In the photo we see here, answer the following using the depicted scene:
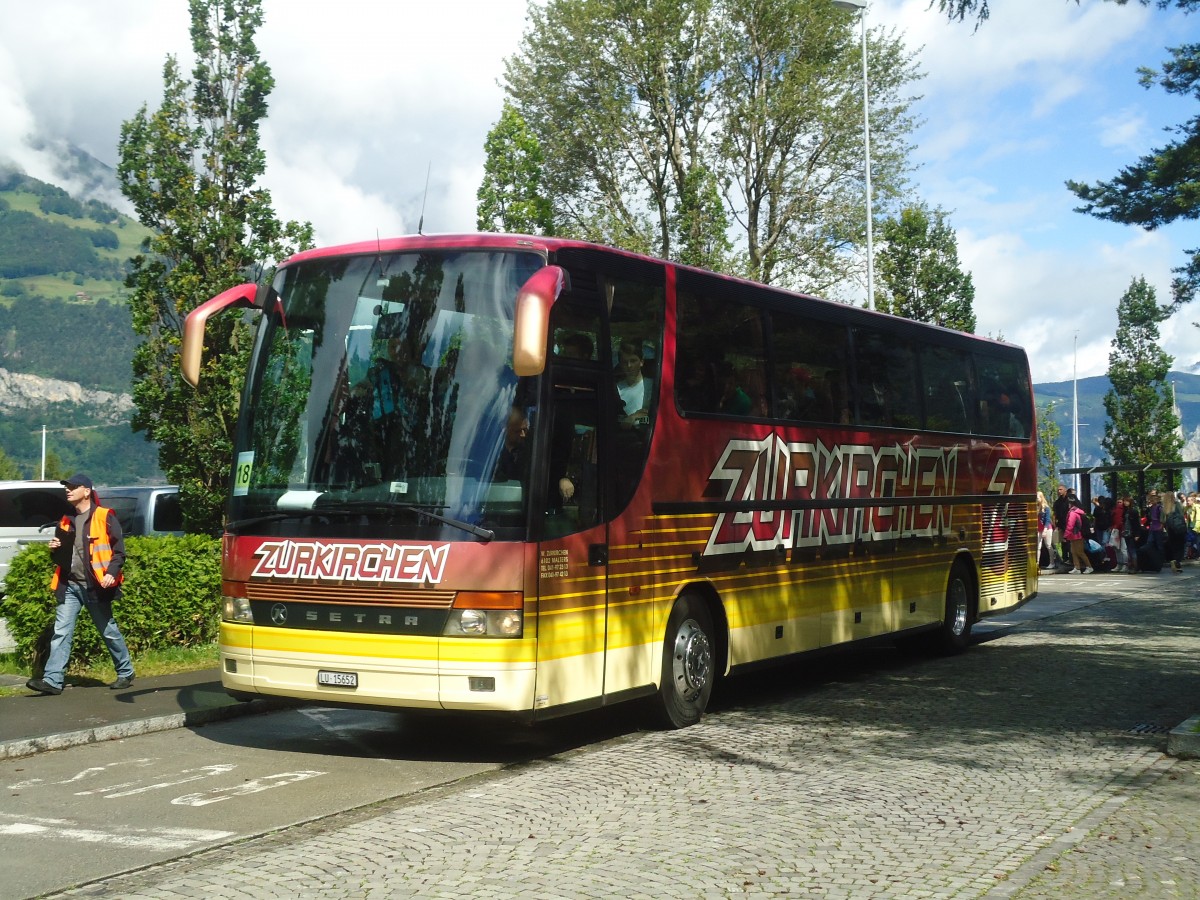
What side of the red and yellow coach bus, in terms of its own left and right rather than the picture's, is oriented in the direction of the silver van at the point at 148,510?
right

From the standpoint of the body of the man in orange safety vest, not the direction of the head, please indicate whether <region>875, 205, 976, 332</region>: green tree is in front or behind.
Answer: behind

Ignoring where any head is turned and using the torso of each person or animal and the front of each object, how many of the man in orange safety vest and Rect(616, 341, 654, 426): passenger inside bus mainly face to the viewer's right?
0

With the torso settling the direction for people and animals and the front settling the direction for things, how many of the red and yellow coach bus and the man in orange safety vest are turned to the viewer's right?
0

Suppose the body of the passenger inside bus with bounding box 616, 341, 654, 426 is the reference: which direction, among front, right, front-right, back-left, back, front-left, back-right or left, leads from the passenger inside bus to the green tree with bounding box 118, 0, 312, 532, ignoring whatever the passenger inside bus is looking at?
right

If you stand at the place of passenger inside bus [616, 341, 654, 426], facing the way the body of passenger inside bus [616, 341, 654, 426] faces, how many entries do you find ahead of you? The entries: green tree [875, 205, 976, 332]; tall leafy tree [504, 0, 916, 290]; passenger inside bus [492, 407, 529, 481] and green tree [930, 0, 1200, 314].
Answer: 1

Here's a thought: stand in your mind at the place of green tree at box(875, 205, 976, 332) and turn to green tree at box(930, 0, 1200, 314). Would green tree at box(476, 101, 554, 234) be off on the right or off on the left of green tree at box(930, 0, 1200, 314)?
right

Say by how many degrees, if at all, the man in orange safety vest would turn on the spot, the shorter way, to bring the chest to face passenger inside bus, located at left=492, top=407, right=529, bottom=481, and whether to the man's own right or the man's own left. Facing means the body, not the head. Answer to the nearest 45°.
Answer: approximately 90° to the man's own left

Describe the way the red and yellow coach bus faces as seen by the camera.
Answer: facing the viewer and to the left of the viewer

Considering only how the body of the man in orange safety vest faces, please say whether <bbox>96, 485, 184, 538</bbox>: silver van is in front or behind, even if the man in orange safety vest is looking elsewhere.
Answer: behind

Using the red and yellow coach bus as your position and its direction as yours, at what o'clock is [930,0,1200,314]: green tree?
The green tree is roughly at 6 o'clock from the red and yellow coach bus.

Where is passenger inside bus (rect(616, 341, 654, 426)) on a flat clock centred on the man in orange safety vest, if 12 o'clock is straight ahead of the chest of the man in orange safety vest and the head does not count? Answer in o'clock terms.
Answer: The passenger inside bus is roughly at 9 o'clock from the man in orange safety vest.

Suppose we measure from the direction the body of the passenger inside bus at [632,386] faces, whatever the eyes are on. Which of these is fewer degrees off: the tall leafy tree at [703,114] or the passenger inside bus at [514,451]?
the passenger inside bus
